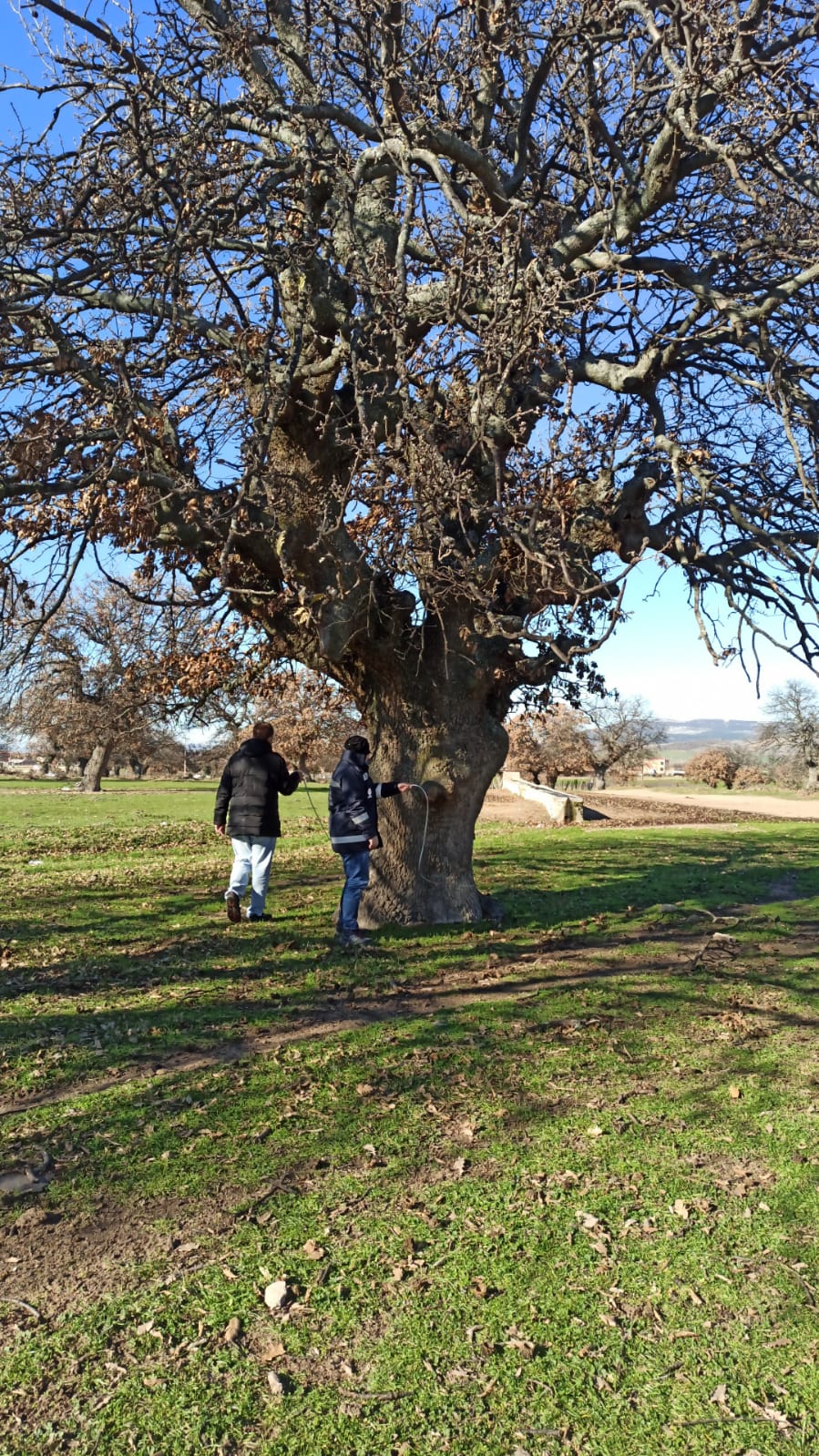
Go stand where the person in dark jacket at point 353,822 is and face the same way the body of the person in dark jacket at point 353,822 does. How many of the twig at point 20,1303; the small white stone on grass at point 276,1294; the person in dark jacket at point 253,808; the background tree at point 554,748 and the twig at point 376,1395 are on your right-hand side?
3

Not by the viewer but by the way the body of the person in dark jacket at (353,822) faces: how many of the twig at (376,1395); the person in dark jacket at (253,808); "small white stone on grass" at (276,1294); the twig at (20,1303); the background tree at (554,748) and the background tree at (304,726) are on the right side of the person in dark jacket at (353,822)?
3

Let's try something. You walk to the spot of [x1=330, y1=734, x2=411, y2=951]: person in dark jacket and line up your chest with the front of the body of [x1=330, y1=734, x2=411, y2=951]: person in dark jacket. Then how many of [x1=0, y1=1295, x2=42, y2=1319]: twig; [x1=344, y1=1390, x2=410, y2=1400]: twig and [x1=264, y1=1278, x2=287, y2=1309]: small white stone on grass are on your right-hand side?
3

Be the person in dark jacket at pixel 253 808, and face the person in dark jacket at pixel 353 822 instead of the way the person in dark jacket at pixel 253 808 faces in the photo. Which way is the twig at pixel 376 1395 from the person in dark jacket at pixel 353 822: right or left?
right

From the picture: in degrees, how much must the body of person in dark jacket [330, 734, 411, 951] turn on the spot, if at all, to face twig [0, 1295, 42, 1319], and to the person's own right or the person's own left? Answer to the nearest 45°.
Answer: approximately 90° to the person's own right

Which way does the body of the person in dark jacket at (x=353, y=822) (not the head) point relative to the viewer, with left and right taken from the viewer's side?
facing to the right of the viewer

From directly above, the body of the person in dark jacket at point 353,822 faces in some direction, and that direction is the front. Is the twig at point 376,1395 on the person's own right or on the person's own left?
on the person's own right

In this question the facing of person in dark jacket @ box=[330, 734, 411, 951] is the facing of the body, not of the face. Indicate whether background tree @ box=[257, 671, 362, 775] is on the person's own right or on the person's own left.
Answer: on the person's own left

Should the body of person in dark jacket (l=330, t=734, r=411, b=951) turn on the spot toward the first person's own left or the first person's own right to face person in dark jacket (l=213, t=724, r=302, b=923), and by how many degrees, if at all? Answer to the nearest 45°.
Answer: approximately 135° to the first person's own left

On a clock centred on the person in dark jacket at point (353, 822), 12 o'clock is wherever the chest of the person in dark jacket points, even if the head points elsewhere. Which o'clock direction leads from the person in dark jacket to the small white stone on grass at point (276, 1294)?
The small white stone on grass is roughly at 3 o'clock from the person in dark jacket.
